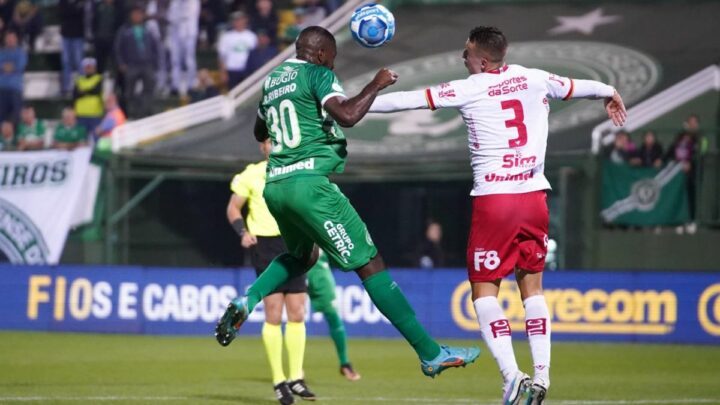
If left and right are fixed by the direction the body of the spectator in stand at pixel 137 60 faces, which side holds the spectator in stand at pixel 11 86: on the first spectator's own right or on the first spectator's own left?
on the first spectator's own right

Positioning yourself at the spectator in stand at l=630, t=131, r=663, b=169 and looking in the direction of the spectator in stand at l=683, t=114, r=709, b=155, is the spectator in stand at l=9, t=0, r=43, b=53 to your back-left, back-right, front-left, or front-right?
back-left

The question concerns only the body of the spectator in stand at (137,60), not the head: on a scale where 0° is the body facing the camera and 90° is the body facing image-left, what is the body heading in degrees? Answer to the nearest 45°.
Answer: approximately 0°

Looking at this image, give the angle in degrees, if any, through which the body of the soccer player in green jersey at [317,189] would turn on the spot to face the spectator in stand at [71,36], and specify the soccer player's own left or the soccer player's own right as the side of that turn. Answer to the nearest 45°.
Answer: approximately 45° to the soccer player's own left

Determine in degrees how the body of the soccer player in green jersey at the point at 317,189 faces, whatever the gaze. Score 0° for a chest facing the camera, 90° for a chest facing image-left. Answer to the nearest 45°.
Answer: approximately 225°

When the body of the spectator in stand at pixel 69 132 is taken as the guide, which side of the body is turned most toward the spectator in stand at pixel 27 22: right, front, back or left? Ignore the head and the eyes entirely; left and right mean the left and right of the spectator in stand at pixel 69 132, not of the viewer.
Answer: back

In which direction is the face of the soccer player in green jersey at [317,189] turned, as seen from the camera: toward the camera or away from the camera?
away from the camera
